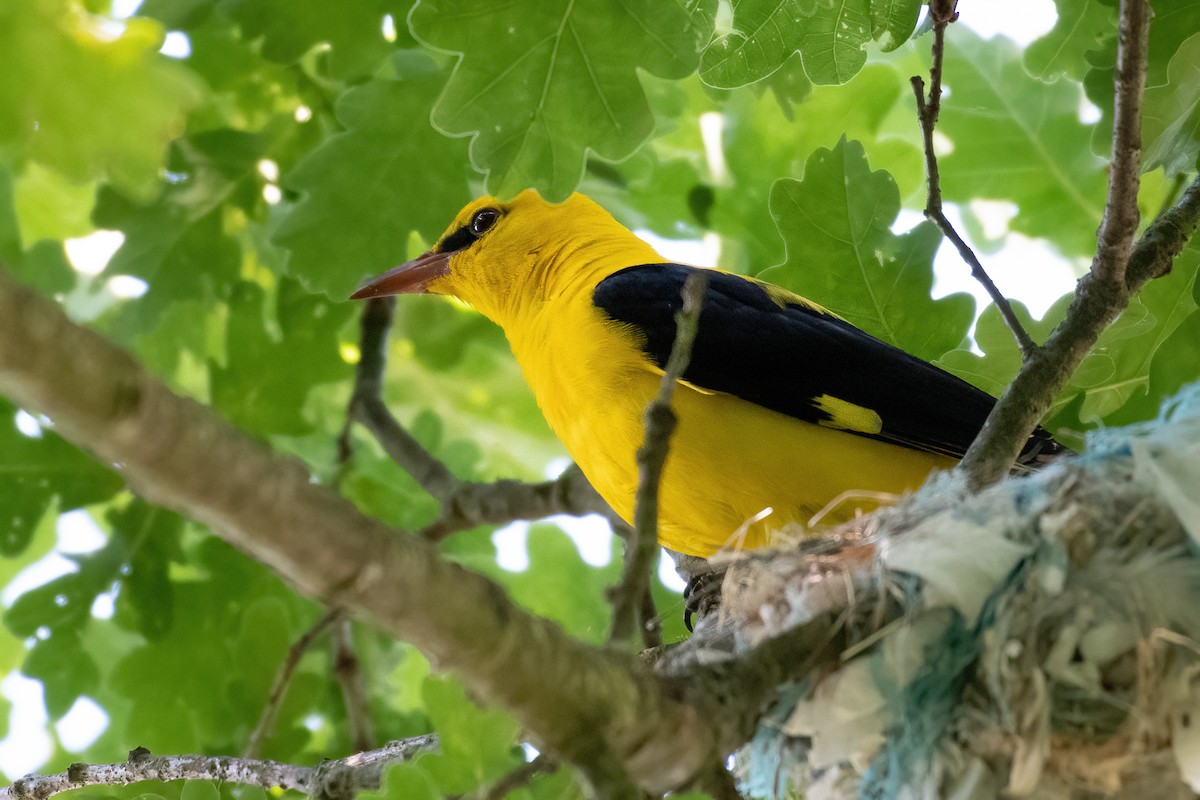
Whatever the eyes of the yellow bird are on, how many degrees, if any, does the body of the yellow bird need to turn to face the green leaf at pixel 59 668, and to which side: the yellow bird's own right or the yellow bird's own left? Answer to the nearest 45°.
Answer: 0° — it already faces it

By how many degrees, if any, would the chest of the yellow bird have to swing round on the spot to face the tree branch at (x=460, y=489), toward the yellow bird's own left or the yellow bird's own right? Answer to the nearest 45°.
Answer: approximately 45° to the yellow bird's own right

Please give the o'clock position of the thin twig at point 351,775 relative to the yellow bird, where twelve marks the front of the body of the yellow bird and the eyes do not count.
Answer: The thin twig is roughly at 12 o'clock from the yellow bird.

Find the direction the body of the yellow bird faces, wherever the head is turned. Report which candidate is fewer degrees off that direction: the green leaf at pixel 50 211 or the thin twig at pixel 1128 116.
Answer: the green leaf

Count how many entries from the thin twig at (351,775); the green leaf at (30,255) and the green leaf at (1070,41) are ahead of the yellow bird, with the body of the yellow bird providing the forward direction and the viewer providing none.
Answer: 2

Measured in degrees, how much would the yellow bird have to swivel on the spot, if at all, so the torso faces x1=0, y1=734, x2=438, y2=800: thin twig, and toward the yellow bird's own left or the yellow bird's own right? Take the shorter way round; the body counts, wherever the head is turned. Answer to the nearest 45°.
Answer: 0° — it already faces it

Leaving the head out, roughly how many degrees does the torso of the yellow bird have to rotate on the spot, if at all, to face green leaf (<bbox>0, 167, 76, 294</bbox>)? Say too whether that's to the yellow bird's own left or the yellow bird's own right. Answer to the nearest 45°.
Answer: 0° — it already faces it

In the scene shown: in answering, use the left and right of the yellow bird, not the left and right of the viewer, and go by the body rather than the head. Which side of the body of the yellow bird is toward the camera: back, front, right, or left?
left

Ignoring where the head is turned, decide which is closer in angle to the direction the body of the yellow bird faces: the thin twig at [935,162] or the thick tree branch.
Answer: the thick tree branch

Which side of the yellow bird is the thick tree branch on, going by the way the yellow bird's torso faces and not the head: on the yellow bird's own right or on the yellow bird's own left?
on the yellow bird's own left
